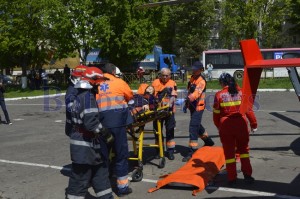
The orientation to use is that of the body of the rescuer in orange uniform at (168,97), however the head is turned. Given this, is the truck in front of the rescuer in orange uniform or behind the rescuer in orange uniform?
behind

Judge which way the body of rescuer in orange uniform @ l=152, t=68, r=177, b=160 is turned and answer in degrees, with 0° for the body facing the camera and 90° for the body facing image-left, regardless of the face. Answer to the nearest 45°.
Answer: approximately 0°

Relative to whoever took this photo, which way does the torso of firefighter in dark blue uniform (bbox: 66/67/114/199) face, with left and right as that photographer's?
facing away from the viewer and to the right of the viewer

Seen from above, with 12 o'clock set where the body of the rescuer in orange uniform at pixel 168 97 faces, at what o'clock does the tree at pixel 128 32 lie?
The tree is roughly at 6 o'clock from the rescuer in orange uniform.

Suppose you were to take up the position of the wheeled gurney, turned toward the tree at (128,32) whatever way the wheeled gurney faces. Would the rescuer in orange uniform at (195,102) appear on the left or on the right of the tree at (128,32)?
right

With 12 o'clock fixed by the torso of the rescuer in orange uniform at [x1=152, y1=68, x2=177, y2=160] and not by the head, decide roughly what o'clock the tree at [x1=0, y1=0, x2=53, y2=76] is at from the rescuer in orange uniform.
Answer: The tree is roughly at 5 o'clock from the rescuer in orange uniform.
